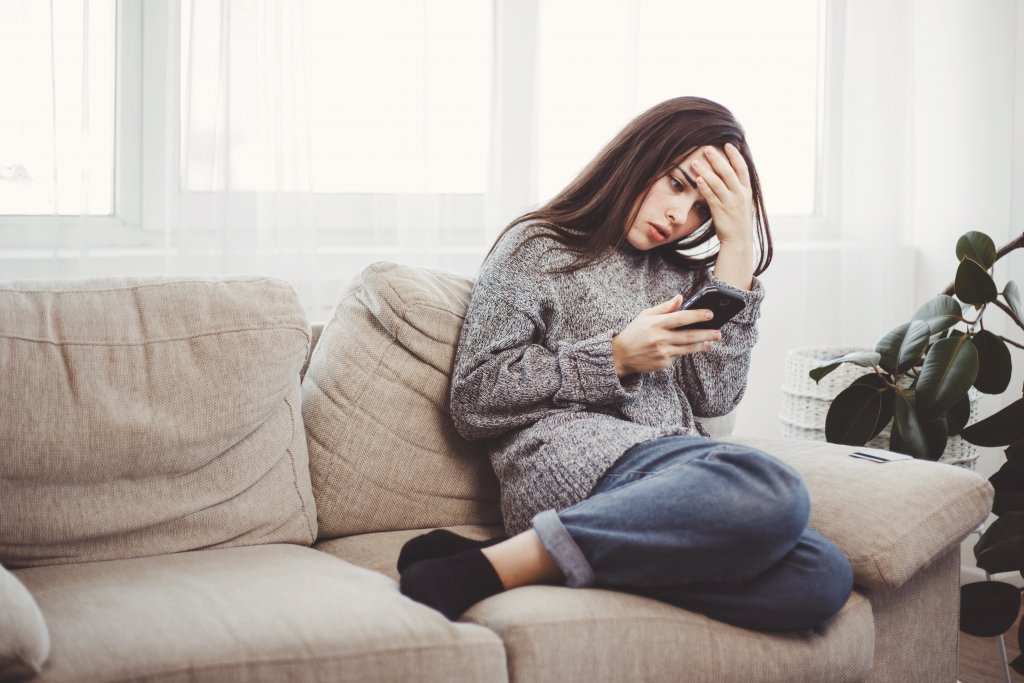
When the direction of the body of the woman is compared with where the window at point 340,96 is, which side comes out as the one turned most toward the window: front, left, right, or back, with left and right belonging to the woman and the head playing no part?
back

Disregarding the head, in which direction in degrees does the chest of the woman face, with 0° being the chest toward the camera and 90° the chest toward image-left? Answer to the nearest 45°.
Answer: approximately 315°

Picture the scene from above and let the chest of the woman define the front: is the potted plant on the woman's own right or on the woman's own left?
on the woman's own left

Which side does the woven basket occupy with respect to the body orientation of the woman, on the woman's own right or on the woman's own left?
on the woman's own left

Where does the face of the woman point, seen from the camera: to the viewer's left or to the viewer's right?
to the viewer's right

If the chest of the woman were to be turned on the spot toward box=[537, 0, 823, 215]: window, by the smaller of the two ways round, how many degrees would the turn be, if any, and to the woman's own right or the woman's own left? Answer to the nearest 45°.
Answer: approximately 135° to the woman's own left
